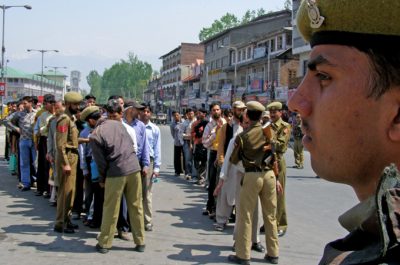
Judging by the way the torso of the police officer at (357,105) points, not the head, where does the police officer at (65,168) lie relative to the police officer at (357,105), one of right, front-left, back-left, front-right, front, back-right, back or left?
front-right

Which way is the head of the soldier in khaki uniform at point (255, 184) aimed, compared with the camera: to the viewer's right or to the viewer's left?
to the viewer's left

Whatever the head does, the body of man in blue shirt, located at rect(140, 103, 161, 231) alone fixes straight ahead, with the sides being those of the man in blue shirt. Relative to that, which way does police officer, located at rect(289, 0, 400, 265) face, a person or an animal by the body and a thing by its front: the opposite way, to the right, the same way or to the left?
to the right

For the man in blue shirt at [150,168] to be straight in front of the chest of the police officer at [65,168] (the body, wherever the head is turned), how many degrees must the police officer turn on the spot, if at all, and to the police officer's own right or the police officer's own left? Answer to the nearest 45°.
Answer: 0° — they already face them

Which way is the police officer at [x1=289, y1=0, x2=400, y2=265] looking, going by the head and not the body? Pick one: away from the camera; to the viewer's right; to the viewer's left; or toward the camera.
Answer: to the viewer's left

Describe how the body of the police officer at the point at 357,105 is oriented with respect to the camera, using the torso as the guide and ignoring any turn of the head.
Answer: to the viewer's left

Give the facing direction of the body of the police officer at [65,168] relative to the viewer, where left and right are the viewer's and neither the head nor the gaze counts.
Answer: facing to the right of the viewer

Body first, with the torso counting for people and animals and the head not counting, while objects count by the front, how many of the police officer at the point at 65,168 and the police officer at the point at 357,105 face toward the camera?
0

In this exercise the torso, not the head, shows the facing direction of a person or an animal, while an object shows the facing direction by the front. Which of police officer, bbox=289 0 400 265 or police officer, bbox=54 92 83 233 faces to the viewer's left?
police officer, bbox=289 0 400 265

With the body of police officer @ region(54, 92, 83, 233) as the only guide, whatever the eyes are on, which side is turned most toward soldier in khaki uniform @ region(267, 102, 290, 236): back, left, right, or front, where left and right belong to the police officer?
front

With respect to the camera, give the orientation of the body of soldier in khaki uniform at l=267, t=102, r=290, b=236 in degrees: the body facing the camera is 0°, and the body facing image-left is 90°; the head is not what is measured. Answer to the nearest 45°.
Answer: approximately 45°

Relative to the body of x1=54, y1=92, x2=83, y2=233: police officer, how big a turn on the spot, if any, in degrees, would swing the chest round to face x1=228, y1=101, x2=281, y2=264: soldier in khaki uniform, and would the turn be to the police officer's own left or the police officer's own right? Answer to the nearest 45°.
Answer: approximately 45° to the police officer's own right
